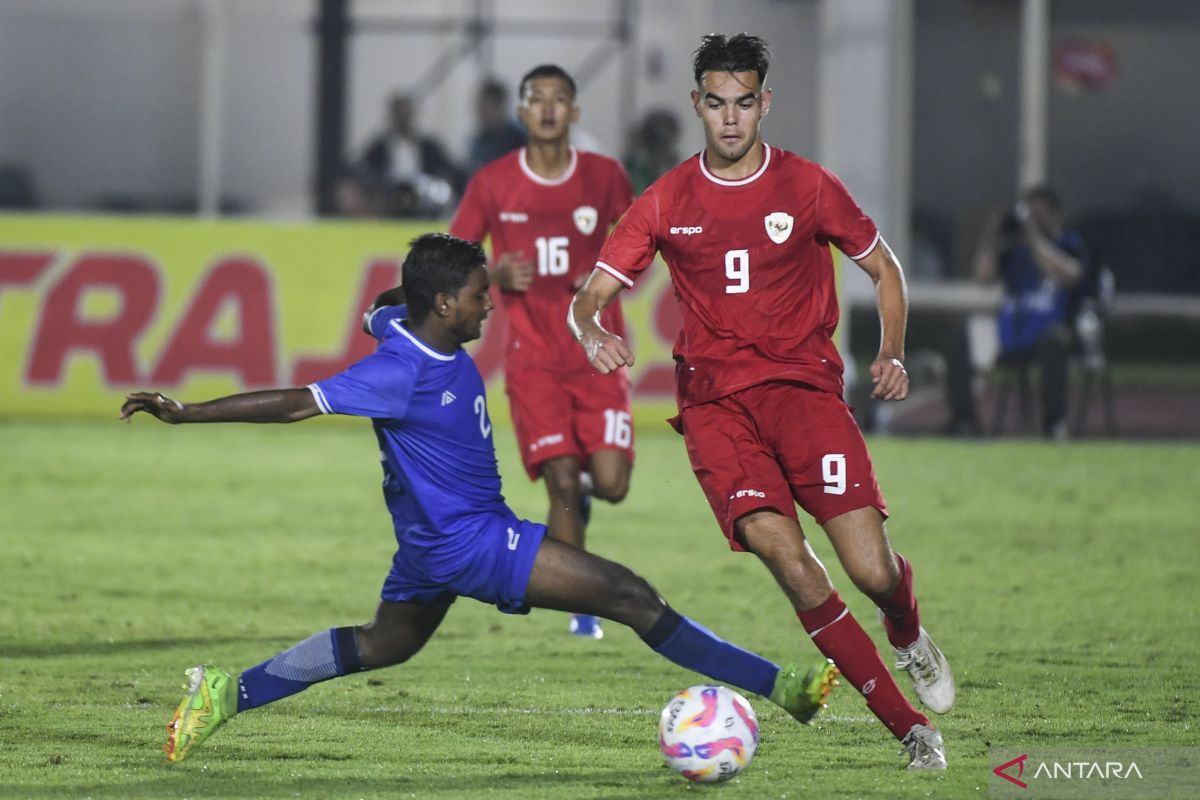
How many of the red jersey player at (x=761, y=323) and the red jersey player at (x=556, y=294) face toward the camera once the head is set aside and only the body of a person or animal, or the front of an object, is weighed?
2

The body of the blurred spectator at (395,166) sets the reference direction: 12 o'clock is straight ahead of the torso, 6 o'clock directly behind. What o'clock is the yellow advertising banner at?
The yellow advertising banner is roughly at 1 o'clock from the blurred spectator.

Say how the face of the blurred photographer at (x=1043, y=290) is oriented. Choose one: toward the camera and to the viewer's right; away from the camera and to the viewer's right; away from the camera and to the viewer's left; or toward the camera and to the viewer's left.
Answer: toward the camera and to the viewer's left

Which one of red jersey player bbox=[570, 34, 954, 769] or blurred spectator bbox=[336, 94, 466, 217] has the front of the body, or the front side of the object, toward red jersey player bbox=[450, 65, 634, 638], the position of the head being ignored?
the blurred spectator

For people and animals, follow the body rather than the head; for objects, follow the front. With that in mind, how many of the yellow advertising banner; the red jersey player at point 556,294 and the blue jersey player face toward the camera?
2

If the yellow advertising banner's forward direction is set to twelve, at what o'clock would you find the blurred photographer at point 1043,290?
The blurred photographer is roughly at 9 o'clock from the yellow advertising banner.

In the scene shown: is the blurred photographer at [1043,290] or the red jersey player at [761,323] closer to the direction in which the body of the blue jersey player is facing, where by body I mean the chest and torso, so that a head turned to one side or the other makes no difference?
the red jersey player

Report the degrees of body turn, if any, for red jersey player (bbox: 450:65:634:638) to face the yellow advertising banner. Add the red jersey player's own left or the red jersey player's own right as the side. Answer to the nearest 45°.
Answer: approximately 180°

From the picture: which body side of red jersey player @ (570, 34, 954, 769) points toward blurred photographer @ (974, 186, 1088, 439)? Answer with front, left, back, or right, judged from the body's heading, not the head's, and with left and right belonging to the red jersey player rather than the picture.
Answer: back

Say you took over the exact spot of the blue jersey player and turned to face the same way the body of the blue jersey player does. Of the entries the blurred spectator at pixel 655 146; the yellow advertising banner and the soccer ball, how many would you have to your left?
2

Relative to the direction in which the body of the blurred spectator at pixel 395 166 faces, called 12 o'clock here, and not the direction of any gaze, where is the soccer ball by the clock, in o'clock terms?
The soccer ball is roughly at 12 o'clock from the blurred spectator.

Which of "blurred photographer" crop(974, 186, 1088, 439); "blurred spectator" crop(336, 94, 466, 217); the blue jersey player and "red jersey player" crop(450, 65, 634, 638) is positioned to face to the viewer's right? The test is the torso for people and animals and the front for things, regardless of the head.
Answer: the blue jersey player

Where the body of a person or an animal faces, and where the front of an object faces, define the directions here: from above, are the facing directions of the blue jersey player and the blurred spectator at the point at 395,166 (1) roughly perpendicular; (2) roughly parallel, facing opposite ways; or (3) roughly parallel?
roughly perpendicular
